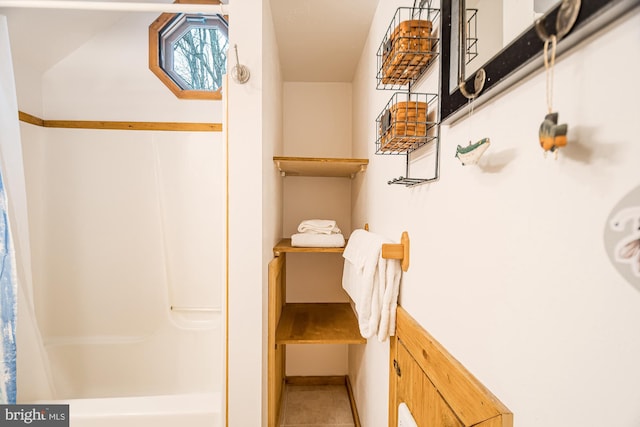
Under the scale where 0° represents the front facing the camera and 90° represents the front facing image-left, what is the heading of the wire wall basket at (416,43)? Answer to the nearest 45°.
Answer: approximately 90°

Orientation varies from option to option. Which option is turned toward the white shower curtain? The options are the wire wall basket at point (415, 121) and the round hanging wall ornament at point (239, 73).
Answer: the wire wall basket

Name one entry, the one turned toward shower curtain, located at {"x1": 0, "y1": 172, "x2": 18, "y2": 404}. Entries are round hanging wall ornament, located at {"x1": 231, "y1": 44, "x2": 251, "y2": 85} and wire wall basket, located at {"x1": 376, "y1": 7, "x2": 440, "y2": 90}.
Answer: the wire wall basket

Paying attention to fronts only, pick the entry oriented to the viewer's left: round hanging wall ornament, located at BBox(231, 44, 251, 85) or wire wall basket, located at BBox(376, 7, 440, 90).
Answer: the wire wall basket

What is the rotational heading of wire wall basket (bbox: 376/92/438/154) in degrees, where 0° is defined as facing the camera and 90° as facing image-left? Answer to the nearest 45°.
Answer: approximately 90°

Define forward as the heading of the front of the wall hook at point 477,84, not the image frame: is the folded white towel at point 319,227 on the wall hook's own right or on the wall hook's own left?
on the wall hook's own right

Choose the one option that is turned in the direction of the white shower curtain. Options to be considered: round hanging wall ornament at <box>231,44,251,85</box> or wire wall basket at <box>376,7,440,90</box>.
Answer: the wire wall basket

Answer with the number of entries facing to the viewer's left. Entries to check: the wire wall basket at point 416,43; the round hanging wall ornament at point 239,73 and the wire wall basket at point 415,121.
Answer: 2

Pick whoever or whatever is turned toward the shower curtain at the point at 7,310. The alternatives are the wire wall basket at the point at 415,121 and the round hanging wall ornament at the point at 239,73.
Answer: the wire wall basket
